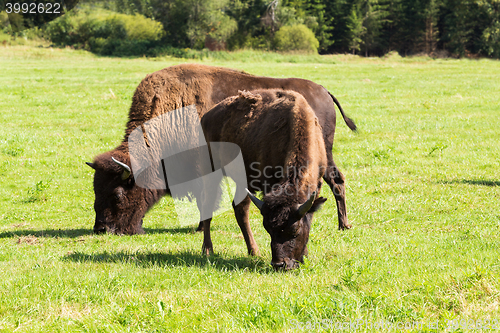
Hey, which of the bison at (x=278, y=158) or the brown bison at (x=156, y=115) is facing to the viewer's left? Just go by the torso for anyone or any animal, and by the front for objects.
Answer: the brown bison

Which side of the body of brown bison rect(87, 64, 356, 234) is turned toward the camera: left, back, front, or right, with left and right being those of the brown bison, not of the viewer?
left

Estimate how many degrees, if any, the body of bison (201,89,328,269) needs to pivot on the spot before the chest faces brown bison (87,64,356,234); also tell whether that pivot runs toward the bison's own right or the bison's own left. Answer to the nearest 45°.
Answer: approximately 180°

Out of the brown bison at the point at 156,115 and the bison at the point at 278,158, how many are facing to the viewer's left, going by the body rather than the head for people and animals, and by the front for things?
1

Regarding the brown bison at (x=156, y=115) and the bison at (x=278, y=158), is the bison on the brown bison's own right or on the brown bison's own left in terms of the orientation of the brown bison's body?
on the brown bison's own left

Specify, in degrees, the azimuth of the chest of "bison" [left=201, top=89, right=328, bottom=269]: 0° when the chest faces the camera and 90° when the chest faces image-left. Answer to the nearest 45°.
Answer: approximately 315°
